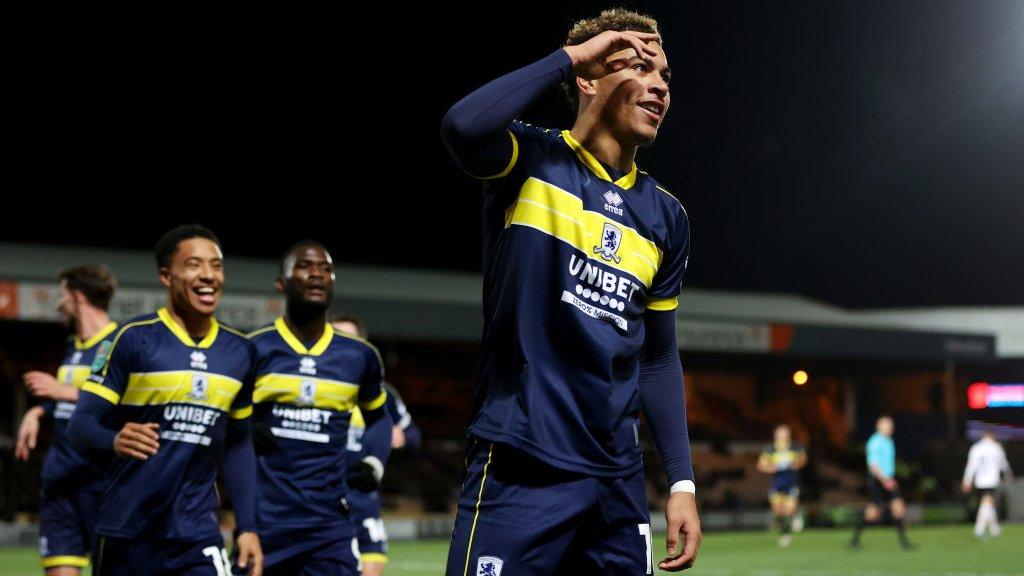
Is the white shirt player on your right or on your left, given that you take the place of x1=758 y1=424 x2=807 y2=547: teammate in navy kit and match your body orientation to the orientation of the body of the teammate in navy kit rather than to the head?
on your left

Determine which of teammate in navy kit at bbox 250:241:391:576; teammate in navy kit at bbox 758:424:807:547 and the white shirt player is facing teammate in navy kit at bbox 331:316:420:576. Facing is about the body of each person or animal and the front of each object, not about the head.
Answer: teammate in navy kit at bbox 758:424:807:547

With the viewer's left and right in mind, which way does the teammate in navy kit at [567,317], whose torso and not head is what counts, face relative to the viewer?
facing the viewer and to the right of the viewer

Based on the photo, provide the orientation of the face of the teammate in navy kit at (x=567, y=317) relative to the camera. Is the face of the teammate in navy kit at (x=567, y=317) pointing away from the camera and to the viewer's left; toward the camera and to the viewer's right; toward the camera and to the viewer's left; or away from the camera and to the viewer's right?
toward the camera and to the viewer's right

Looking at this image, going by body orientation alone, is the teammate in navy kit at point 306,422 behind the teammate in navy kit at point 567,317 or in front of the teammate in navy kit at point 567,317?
behind

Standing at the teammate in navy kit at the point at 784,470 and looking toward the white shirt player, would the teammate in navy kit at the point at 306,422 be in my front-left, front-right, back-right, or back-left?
back-right

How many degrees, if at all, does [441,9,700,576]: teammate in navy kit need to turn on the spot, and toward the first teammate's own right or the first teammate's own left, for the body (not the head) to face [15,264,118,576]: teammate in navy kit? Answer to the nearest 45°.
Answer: approximately 180°

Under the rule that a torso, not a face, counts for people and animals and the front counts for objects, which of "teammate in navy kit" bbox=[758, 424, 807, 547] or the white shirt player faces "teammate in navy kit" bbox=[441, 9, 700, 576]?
"teammate in navy kit" bbox=[758, 424, 807, 547]

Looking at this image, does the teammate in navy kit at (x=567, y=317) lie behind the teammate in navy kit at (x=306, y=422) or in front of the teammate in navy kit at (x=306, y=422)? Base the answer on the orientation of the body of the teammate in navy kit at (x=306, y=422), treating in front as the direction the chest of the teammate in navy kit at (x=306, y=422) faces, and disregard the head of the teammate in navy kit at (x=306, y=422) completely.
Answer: in front

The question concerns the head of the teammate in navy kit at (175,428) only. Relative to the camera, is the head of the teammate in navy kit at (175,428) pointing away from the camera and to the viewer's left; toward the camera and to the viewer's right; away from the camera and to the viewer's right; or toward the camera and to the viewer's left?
toward the camera and to the viewer's right

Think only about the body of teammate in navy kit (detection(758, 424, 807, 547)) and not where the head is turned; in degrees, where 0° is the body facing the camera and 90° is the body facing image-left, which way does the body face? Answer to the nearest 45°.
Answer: approximately 0°

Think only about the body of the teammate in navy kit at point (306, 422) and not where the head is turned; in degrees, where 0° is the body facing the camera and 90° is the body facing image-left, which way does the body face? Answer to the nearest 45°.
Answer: approximately 0°
